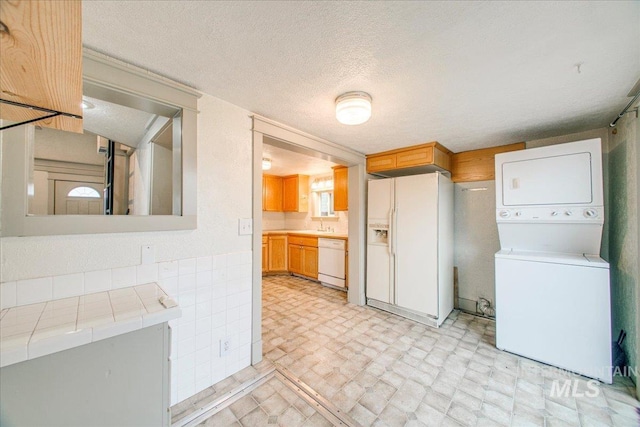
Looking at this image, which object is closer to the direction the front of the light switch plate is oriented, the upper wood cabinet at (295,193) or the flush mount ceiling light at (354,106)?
the flush mount ceiling light

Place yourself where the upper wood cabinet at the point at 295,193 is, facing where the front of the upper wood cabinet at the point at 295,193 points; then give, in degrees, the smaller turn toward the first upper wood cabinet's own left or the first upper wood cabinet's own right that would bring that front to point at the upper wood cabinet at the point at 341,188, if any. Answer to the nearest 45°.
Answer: approximately 90° to the first upper wood cabinet's own left

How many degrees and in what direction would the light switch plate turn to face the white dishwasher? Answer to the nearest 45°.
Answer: approximately 90° to its left

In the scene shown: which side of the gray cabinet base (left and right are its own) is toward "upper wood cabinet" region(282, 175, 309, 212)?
left

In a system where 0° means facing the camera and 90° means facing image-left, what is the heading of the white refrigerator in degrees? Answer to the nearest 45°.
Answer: approximately 45°

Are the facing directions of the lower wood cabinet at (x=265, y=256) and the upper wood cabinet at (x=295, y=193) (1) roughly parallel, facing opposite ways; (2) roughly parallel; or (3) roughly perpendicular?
roughly perpendicular
